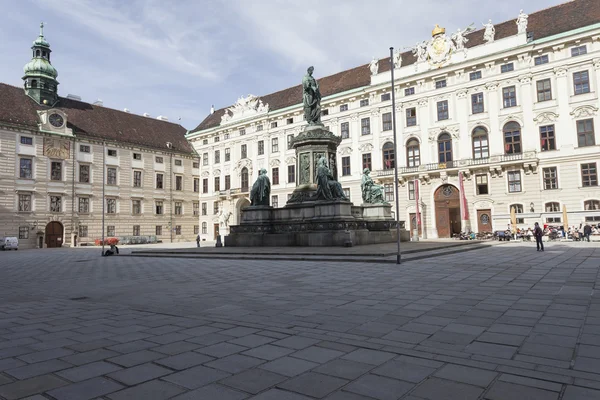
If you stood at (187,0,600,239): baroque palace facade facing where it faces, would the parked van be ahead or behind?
ahead

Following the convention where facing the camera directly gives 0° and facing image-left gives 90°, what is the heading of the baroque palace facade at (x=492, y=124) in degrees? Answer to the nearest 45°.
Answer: approximately 45°
